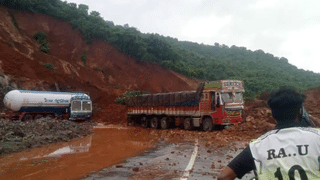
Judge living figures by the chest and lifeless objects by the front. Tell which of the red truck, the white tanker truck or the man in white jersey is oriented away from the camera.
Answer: the man in white jersey

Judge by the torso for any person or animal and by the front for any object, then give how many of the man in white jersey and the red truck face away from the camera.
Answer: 1

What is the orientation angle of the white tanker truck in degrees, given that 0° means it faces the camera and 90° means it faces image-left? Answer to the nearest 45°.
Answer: approximately 315°

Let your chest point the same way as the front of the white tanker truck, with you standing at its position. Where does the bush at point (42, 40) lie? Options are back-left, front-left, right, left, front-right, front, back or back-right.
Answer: back-left

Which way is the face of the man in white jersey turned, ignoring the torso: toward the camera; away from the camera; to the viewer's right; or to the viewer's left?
away from the camera

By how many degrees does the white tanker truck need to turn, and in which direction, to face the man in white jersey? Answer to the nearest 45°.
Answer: approximately 45° to its right

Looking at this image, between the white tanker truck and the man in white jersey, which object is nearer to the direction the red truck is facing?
the man in white jersey

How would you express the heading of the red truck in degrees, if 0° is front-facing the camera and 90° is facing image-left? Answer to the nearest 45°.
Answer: approximately 315°

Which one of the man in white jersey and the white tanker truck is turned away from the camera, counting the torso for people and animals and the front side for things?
the man in white jersey

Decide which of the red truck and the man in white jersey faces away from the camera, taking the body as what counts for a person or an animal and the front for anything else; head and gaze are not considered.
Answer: the man in white jersey

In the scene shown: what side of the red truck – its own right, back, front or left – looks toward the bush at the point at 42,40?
back

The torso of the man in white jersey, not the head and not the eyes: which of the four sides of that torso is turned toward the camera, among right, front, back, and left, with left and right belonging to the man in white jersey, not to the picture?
back
